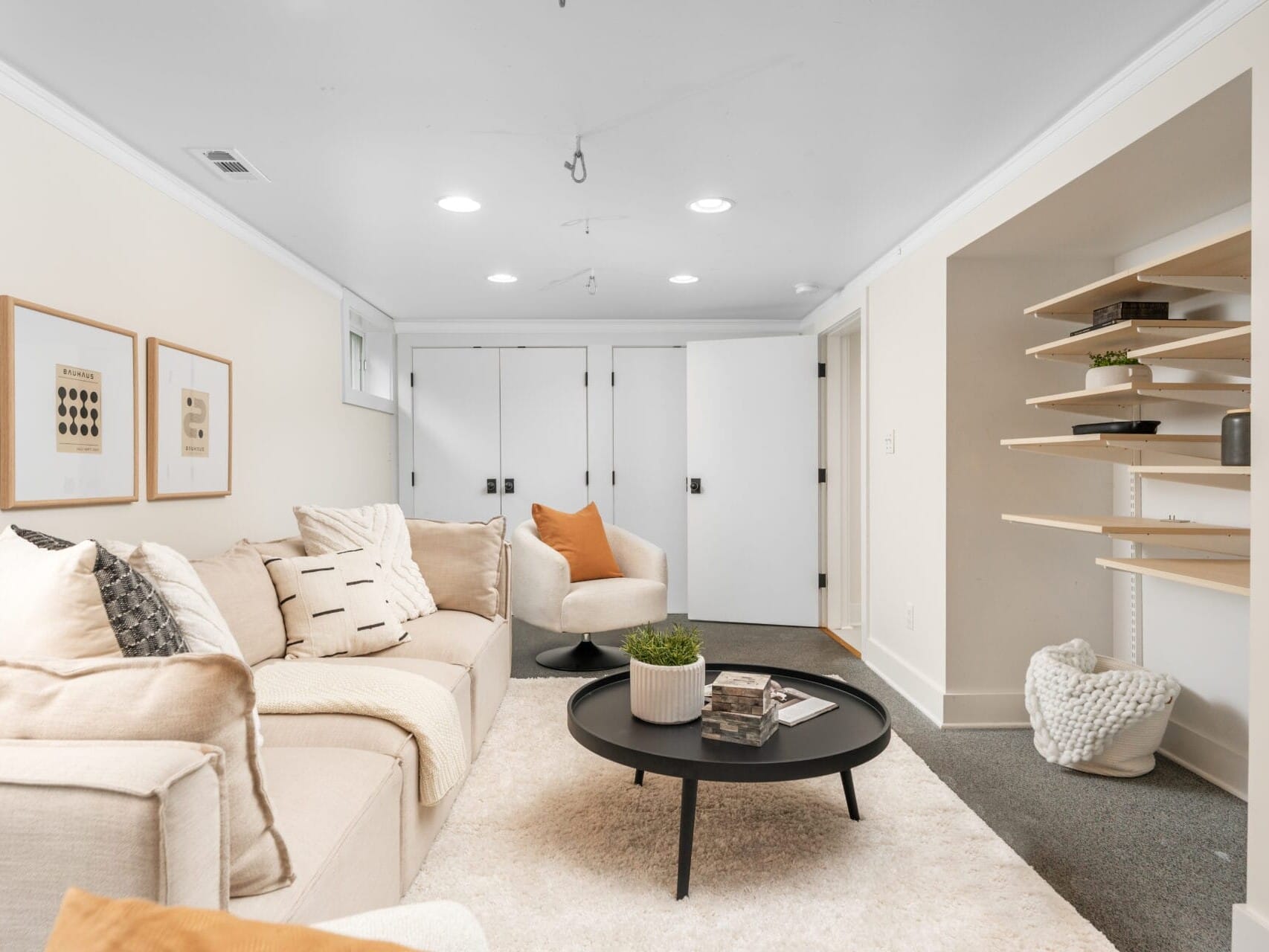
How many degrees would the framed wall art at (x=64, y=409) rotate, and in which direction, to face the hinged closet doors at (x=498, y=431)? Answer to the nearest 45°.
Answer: approximately 90° to its left

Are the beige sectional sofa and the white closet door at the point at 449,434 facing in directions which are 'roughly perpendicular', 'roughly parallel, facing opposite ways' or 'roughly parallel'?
roughly perpendicular

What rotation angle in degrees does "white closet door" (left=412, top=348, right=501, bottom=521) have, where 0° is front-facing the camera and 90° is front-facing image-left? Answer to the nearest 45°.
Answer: approximately 0°

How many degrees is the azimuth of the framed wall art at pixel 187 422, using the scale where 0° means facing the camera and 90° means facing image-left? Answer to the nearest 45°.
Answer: approximately 315°

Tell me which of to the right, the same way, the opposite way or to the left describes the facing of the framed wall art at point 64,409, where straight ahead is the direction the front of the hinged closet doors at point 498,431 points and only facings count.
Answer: to the left

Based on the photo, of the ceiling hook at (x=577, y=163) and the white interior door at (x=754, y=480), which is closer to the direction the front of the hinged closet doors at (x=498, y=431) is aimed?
the ceiling hook

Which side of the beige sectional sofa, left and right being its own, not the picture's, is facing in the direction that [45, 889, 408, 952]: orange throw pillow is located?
right

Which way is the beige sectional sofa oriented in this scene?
to the viewer's right

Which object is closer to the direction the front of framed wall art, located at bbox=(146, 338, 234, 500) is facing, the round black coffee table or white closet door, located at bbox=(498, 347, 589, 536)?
the round black coffee table

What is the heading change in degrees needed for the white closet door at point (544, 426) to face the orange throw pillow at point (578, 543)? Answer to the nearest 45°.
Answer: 0° — it already faces it

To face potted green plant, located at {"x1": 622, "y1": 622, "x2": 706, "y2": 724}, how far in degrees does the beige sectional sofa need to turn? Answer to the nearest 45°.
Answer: approximately 45° to its left
